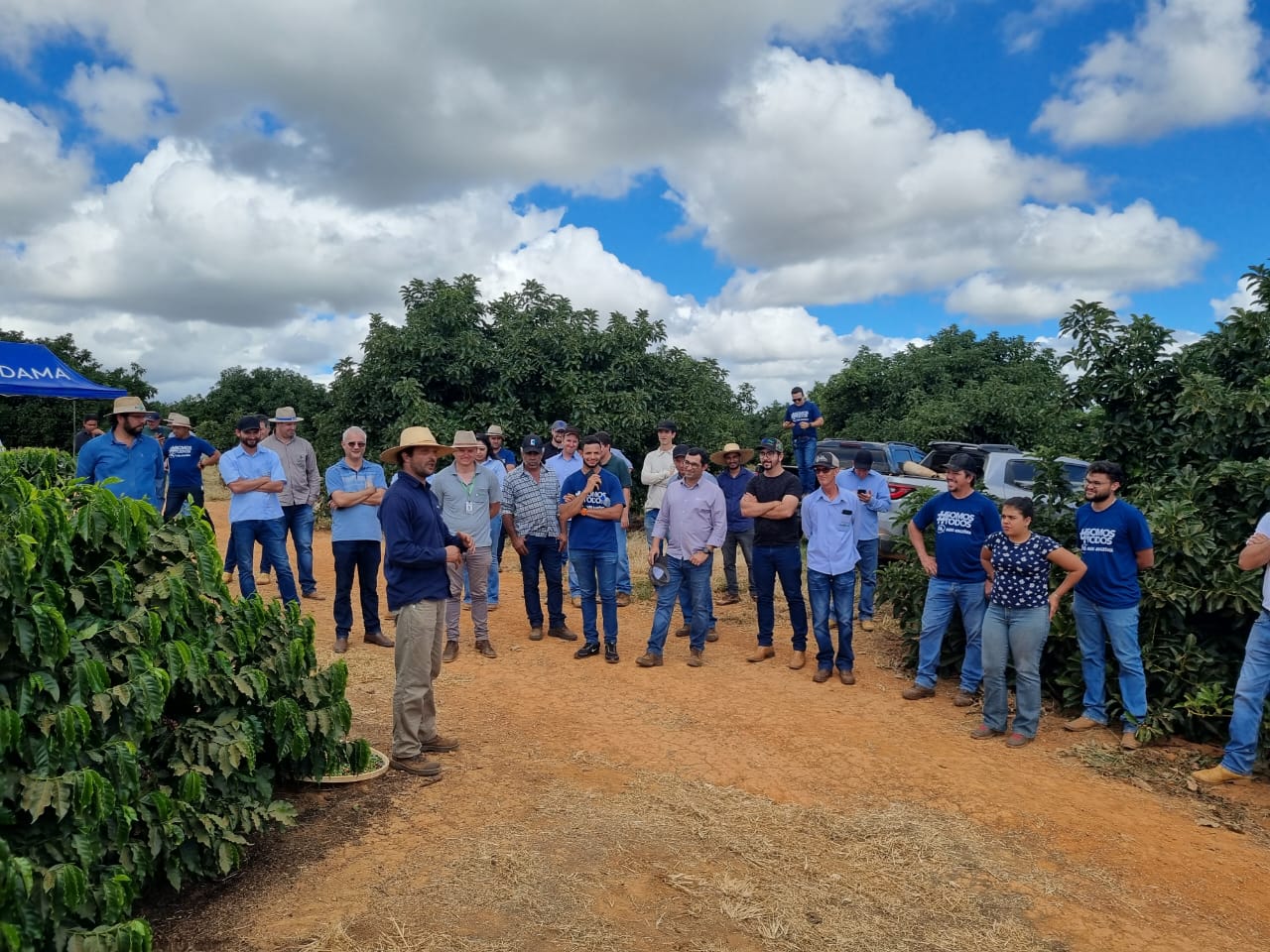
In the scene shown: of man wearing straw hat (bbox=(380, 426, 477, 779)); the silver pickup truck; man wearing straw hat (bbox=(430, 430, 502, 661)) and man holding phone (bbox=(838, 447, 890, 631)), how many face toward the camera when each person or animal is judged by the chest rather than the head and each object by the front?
2

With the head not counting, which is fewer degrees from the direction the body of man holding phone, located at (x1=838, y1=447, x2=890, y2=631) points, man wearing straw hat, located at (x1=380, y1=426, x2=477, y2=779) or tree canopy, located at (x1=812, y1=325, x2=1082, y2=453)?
the man wearing straw hat

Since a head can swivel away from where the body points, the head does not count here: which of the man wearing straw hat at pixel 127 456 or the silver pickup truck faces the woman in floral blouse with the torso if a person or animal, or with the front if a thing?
the man wearing straw hat

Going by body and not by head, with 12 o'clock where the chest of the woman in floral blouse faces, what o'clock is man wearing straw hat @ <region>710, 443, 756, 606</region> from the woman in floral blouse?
The man wearing straw hat is roughly at 3 o'clock from the woman in floral blouse.

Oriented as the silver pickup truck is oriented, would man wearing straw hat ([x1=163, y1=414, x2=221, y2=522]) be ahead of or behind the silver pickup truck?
behind

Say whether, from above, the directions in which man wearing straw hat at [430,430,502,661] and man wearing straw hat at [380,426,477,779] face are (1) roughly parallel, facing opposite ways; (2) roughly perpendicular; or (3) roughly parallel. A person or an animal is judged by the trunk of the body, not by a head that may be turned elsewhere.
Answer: roughly perpendicular

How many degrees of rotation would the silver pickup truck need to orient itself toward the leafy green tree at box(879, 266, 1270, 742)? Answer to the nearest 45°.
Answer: approximately 135° to its right

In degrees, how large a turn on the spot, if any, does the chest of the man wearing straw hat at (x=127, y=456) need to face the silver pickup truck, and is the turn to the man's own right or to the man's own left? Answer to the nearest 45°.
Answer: approximately 45° to the man's own left

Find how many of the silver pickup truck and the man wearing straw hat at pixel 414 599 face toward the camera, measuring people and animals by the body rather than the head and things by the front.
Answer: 0

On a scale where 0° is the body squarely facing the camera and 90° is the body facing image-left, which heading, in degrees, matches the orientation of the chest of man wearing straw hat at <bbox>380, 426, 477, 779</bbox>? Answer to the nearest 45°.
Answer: approximately 270°

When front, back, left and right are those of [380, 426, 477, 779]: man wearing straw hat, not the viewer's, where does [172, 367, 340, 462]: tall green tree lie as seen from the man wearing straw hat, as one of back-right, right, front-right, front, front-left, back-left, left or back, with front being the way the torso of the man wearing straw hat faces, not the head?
left

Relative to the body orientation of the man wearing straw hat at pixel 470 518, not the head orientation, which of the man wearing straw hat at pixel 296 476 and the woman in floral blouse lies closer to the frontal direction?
the woman in floral blouse

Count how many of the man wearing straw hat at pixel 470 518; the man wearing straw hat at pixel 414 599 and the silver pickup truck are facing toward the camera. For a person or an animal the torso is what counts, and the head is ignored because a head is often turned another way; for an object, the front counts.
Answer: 1

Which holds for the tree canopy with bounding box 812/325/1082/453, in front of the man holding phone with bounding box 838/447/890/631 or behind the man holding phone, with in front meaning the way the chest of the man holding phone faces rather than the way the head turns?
behind
